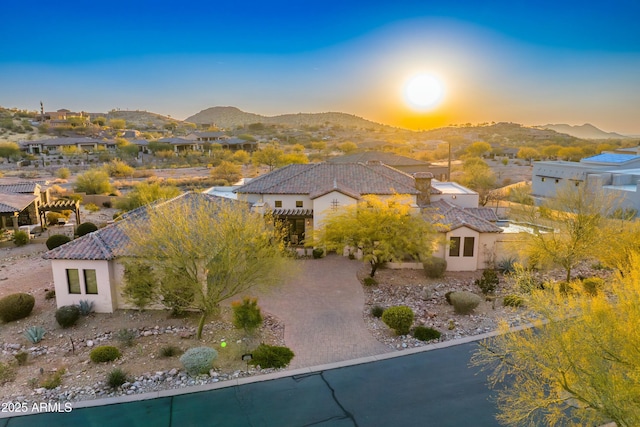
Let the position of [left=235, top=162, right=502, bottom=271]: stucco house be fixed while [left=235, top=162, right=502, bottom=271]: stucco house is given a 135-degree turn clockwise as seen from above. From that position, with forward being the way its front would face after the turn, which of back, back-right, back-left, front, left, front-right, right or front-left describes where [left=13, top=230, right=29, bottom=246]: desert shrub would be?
front-left

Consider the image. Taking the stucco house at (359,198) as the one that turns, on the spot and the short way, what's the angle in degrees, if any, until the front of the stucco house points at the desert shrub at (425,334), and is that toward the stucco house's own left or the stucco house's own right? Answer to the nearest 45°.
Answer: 0° — it already faces it

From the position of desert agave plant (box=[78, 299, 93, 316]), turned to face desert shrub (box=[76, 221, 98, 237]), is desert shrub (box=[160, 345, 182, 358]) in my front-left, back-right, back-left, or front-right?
back-right

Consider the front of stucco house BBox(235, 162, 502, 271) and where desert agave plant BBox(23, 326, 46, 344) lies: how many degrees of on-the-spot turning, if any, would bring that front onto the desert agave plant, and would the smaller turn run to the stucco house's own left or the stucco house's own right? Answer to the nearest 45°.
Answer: approximately 45° to the stucco house's own right

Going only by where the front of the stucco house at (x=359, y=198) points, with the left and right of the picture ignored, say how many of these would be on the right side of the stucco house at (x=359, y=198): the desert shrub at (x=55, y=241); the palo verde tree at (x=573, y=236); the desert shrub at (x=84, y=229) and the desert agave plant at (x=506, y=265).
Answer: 2

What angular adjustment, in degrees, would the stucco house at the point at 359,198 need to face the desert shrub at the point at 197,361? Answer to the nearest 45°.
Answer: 0° — it already faces it

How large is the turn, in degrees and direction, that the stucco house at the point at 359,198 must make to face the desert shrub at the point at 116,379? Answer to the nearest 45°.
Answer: approximately 45° to its right

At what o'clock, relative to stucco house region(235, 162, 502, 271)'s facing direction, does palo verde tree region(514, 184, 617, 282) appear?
The palo verde tree is roughly at 10 o'clock from the stucco house.

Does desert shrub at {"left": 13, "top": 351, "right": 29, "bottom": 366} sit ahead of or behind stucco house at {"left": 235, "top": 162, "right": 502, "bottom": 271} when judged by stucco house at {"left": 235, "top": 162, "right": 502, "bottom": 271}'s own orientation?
ahead

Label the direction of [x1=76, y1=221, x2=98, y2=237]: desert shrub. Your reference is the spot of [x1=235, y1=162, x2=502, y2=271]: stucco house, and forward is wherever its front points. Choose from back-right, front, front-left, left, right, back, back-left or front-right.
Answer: right

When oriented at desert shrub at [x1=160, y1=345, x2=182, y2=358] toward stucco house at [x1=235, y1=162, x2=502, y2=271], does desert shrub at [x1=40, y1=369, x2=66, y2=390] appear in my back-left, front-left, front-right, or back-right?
back-left

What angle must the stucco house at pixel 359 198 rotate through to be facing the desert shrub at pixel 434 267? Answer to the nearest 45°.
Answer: approximately 45° to its left

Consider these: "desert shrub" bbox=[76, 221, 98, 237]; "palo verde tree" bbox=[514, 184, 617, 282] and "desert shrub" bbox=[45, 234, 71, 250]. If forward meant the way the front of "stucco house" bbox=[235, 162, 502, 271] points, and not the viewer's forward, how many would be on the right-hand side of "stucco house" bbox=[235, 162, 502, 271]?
2

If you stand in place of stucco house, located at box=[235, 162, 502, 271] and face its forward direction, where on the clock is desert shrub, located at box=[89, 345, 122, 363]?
The desert shrub is roughly at 1 o'clock from the stucco house.

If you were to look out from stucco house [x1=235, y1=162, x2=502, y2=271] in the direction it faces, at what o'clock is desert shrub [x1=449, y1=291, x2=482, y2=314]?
The desert shrub is roughly at 11 o'clock from the stucco house.

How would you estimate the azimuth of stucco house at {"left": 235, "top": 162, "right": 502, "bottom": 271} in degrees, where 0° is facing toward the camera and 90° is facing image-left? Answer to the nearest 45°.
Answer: approximately 0°

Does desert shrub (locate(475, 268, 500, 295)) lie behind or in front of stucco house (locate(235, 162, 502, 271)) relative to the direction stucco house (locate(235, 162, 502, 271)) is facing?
in front

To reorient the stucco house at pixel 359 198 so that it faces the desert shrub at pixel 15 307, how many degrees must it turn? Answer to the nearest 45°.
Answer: approximately 45° to its right
